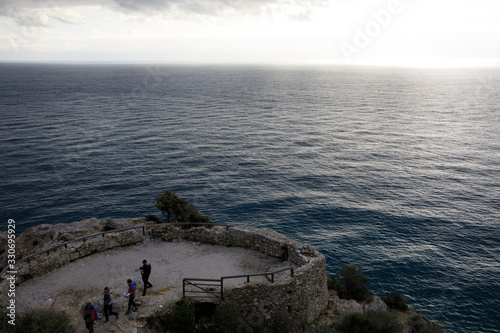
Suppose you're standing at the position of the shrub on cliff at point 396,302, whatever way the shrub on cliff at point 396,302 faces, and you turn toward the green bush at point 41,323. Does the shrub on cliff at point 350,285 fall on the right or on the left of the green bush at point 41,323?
right

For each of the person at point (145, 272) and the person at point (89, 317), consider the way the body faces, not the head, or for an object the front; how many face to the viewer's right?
0

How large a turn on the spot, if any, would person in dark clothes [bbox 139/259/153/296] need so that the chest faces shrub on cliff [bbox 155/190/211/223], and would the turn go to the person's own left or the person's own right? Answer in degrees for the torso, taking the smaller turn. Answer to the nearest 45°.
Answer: approximately 135° to the person's own right

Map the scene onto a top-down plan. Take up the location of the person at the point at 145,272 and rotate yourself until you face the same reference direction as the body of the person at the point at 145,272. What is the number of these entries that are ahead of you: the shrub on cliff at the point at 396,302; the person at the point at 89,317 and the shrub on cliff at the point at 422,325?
1

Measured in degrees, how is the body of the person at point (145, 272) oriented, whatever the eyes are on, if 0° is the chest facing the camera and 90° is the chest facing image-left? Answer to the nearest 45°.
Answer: approximately 45°
